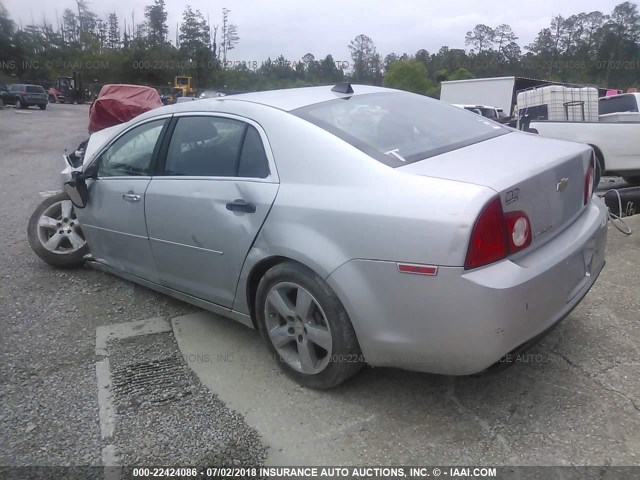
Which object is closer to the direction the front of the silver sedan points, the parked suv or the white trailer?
the parked suv

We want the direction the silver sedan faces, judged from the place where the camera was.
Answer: facing away from the viewer and to the left of the viewer

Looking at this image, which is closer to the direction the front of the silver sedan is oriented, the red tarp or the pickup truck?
the red tarp

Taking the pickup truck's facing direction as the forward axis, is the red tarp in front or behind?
behind

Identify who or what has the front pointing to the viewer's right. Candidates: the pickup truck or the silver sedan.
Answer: the pickup truck

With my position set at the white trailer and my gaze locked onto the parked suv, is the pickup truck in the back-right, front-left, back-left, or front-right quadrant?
back-left

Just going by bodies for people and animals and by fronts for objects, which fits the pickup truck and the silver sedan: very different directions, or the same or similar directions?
very different directions

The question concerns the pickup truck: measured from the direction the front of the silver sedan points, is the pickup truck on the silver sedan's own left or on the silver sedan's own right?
on the silver sedan's own right

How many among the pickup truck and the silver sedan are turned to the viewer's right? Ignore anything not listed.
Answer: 1

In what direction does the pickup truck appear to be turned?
to the viewer's right

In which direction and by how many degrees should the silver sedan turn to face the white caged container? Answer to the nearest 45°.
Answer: approximately 90° to its right

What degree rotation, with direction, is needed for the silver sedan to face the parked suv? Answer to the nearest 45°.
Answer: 0° — it already faces it

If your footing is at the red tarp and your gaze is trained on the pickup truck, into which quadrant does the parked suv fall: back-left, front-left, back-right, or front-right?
back-left

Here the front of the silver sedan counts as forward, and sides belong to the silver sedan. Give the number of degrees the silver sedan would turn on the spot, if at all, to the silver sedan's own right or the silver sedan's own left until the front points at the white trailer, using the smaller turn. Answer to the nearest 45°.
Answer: approximately 45° to the silver sedan's own right
